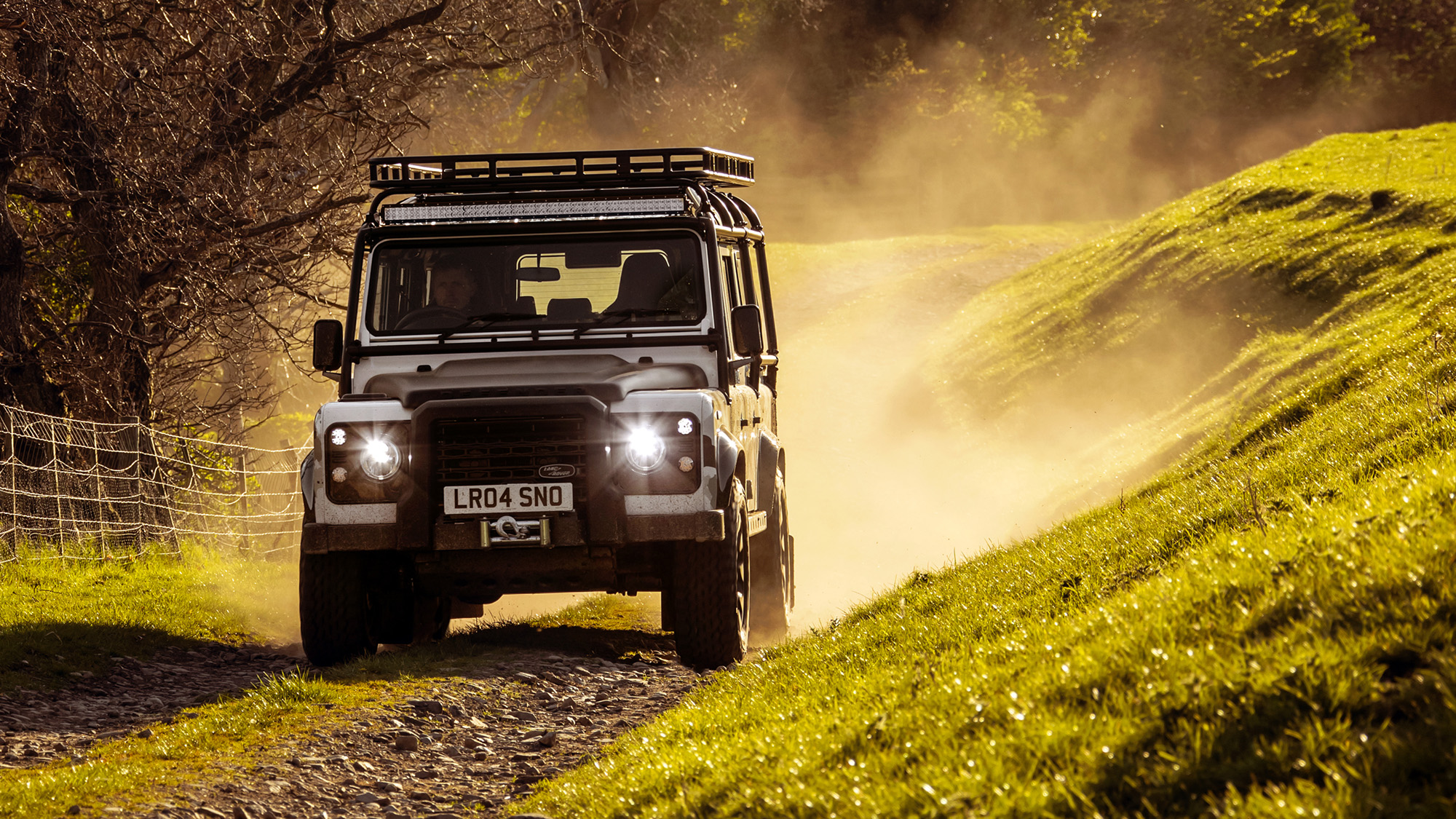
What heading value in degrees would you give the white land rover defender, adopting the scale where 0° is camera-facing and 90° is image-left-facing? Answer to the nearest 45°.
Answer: approximately 0°

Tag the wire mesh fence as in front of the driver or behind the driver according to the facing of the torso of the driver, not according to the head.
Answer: behind

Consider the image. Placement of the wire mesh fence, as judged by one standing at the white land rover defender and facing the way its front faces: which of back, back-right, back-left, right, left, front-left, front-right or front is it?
back-right
